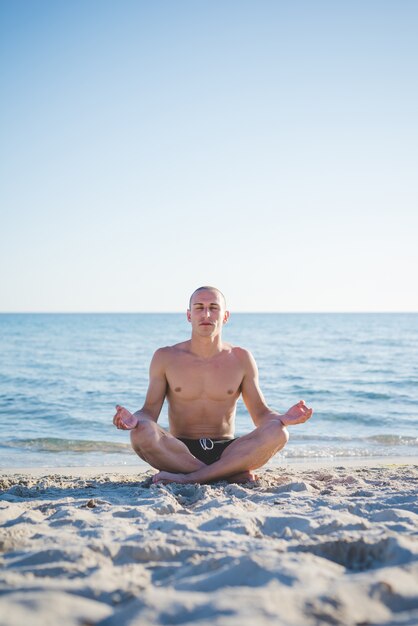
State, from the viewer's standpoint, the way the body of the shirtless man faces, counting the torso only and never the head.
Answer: toward the camera
